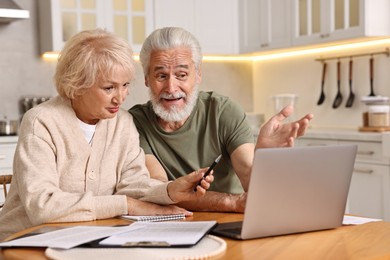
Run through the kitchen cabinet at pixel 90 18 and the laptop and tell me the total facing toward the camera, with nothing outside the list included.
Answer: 1

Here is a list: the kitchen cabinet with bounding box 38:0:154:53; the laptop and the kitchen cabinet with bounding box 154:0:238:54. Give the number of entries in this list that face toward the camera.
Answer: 2

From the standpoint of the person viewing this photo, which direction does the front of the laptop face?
facing away from the viewer and to the left of the viewer

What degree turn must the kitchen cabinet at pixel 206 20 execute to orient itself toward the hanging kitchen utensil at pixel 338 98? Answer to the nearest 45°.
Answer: approximately 45° to its left

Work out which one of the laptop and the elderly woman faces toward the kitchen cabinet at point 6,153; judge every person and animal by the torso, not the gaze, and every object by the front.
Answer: the laptop

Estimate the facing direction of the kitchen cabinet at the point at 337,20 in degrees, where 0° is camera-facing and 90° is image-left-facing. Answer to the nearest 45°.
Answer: approximately 45°

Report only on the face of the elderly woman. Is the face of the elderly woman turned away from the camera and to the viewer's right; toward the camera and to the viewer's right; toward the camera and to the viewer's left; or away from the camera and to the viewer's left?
toward the camera and to the viewer's right
